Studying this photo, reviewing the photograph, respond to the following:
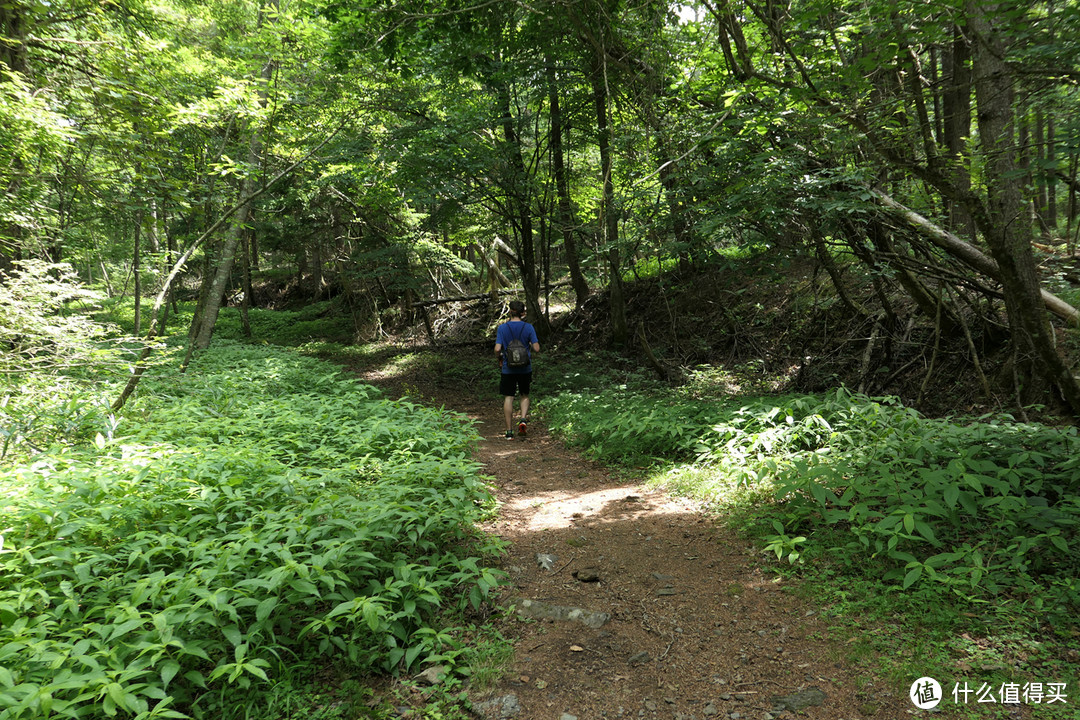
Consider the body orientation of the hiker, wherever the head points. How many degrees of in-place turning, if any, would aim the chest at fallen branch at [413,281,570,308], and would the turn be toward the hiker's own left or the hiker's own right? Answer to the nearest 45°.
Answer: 0° — they already face it

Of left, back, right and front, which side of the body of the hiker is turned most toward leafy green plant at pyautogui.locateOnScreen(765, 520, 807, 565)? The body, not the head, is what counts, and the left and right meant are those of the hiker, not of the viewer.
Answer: back

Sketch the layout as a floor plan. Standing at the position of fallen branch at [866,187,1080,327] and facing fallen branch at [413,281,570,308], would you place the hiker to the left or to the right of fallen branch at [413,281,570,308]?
left

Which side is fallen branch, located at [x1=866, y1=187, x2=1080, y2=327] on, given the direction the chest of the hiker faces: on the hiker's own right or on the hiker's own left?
on the hiker's own right

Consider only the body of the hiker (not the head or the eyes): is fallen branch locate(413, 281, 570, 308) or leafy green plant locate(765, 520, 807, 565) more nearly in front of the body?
the fallen branch

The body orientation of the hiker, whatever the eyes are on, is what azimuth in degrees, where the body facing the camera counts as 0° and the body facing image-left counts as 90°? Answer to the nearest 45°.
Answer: approximately 180°
